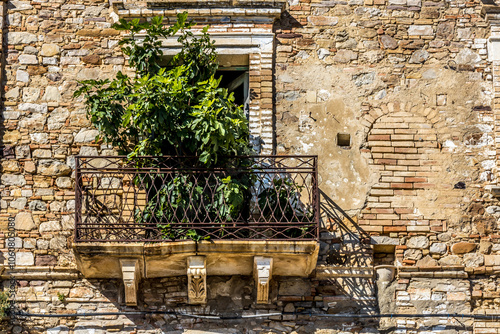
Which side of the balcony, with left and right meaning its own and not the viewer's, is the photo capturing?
front

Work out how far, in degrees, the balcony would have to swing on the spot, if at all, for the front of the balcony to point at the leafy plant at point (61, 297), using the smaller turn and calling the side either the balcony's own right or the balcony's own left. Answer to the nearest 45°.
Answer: approximately 90° to the balcony's own right

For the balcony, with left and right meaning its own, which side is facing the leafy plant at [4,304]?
right
